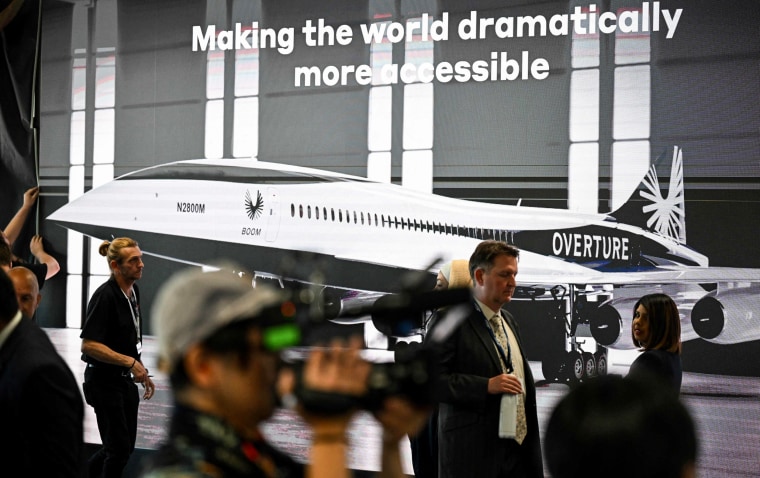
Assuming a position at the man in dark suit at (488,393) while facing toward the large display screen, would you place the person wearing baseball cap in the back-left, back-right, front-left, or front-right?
back-left

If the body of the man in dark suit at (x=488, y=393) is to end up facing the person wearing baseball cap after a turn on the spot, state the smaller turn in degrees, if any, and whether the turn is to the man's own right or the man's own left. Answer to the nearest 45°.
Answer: approximately 45° to the man's own right

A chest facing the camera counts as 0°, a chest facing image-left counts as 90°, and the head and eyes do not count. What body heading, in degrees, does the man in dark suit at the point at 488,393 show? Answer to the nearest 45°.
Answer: approximately 315°
